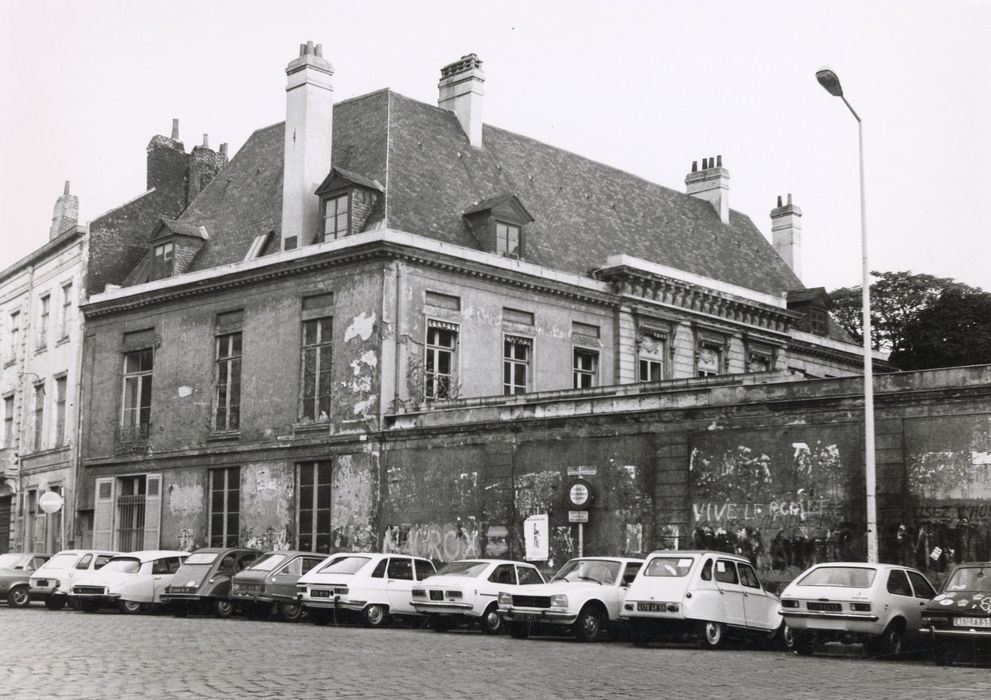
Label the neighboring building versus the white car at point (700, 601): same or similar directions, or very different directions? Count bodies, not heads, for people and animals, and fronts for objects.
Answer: very different directions

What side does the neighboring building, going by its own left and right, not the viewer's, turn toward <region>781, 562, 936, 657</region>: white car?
left

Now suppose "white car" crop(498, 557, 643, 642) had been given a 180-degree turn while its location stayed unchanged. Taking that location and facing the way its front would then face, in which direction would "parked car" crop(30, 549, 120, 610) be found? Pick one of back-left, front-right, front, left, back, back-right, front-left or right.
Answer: left

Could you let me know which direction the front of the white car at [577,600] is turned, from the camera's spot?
facing the viewer and to the left of the viewer

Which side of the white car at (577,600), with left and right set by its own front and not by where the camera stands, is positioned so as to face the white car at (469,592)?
right
